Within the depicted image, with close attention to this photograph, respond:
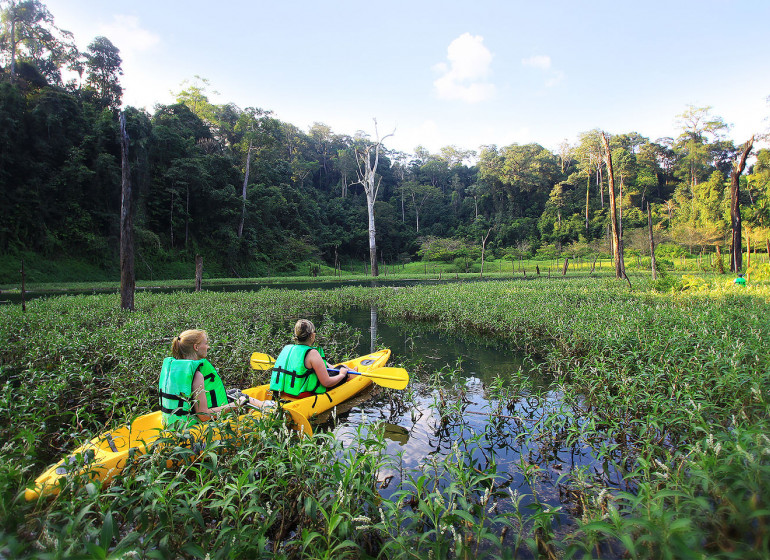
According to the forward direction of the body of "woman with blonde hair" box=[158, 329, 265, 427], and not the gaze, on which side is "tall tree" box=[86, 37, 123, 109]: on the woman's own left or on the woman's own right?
on the woman's own left

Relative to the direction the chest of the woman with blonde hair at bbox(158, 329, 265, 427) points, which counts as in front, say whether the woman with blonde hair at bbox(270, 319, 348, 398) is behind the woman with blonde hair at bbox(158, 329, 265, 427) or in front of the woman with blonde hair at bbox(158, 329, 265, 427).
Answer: in front

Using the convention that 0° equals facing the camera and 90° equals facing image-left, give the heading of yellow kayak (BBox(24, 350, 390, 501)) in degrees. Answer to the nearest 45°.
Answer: approximately 225°

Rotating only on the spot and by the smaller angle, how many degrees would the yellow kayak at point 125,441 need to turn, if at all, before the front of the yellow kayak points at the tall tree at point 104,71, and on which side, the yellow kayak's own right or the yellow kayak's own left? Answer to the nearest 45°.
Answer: approximately 45° to the yellow kayak's own left

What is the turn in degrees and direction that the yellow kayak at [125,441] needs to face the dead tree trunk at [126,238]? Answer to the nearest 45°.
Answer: approximately 45° to its left

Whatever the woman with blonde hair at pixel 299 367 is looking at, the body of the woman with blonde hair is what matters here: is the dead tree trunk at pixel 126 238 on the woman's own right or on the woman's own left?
on the woman's own left

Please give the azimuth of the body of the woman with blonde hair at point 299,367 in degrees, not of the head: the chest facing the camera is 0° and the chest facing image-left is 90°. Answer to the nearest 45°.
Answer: approximately 225°

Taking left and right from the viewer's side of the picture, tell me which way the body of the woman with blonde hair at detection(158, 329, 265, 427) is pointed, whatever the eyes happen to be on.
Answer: facing away from the viewer and to the right of the viewer

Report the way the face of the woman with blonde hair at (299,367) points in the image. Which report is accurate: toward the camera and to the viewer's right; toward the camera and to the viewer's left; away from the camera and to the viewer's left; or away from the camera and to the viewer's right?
away from the camera and to the viewer's right
